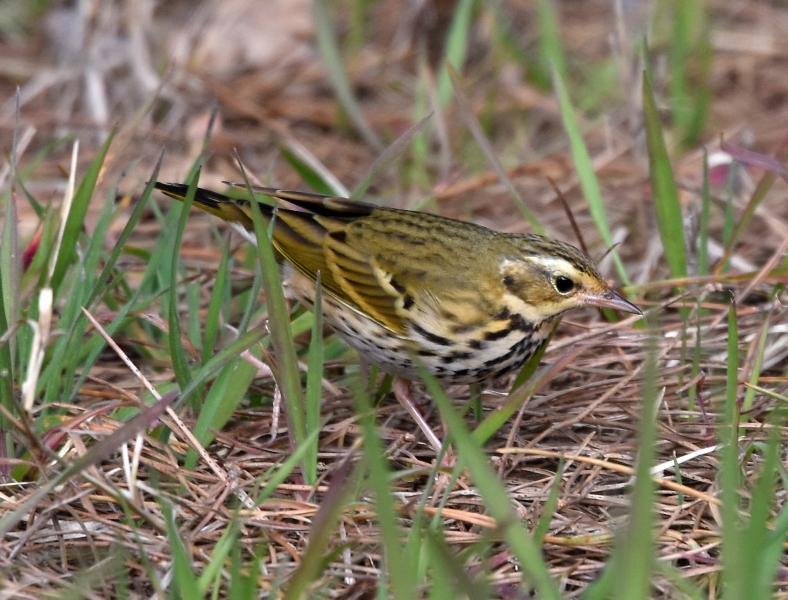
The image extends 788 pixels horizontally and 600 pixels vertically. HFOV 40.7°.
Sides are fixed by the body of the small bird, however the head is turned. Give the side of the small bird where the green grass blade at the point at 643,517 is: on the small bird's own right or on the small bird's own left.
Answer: on the small bird's own right

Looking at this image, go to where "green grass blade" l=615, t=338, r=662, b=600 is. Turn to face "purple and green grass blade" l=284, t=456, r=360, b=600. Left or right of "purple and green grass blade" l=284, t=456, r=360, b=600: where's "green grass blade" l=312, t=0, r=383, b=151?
right

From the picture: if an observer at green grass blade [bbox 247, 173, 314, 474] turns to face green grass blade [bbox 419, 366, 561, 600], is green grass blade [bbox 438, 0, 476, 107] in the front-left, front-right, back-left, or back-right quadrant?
back-left

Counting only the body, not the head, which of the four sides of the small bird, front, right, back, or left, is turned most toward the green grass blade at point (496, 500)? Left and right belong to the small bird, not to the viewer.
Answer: right

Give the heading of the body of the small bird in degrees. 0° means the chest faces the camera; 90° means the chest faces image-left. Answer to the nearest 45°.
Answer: approximately 270°
